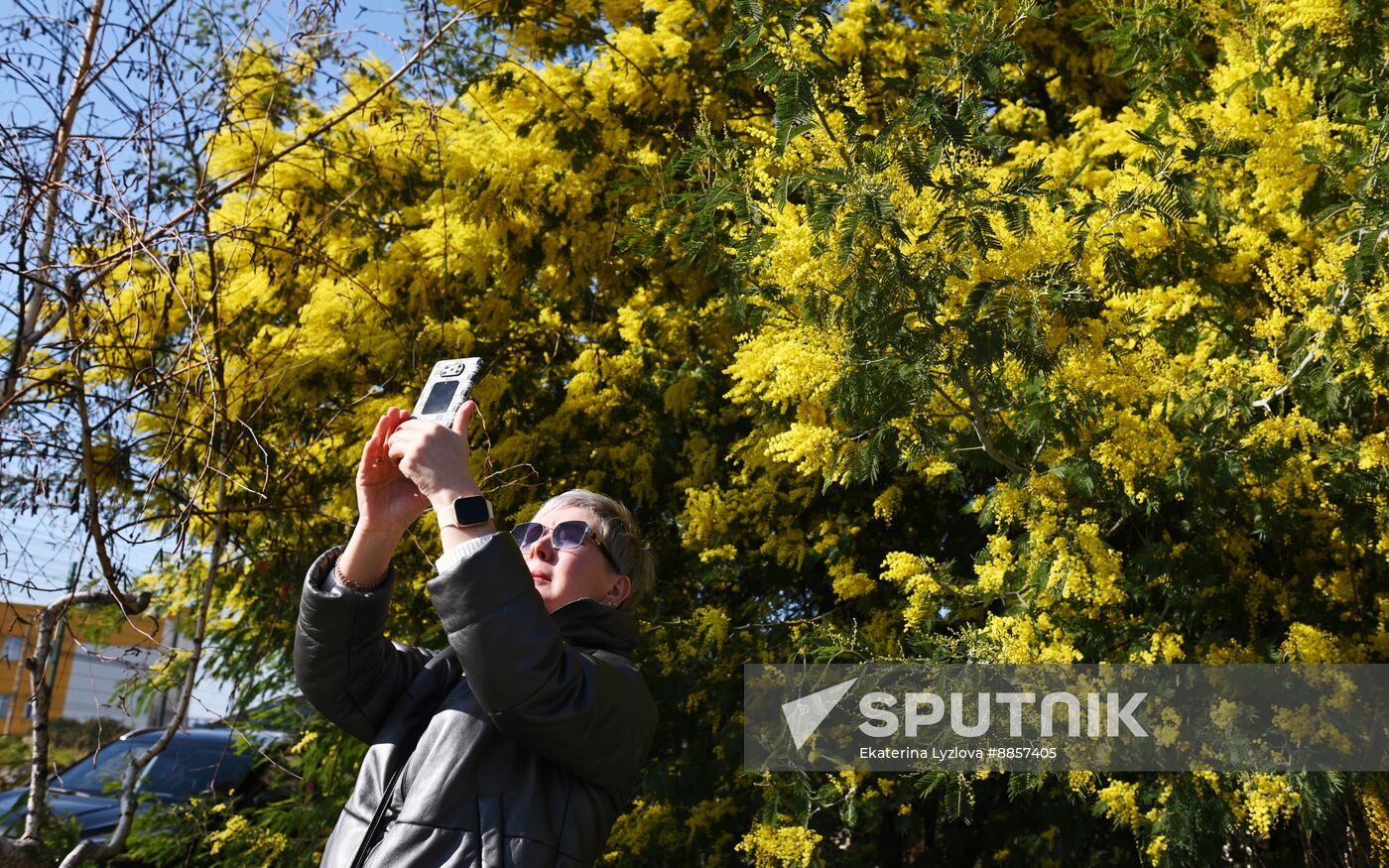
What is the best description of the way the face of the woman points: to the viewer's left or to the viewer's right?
to the viewer's left

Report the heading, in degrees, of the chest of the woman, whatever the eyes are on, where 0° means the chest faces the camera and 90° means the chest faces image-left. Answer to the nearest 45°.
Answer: approximately 45°

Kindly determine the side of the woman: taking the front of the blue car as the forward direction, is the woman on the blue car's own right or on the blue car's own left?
on the blue car's own left

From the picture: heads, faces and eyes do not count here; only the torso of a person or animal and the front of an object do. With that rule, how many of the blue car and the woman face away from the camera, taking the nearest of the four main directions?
0

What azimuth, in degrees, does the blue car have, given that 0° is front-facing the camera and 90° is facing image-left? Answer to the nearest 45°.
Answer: approximately 45°
